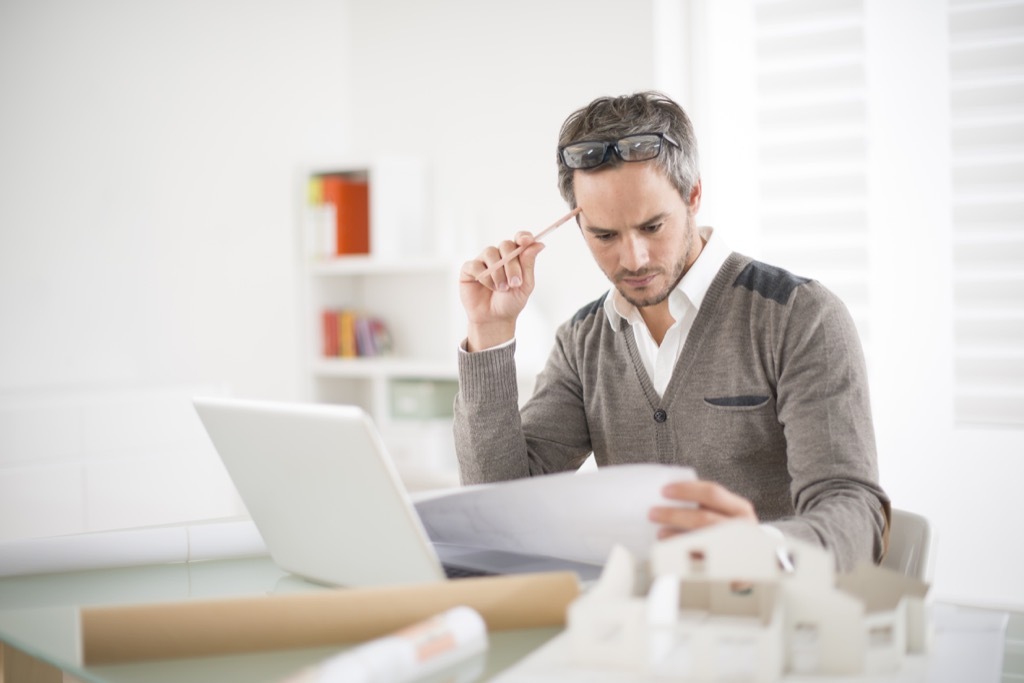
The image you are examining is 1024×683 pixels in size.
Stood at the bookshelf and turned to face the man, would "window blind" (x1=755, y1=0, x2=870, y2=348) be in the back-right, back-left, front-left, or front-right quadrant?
front-left

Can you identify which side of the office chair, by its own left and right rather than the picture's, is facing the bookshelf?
right

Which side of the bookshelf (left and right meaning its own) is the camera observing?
front

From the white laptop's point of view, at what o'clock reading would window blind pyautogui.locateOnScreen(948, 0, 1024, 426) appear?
The window blind is roughly at 12 o'clock from the white laptop.

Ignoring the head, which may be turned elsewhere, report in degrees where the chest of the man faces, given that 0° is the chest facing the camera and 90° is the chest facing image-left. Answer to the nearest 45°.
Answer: approximately 45°

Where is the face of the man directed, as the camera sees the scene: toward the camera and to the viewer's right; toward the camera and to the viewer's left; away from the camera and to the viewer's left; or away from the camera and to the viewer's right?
toward the camera and to the viewer's left

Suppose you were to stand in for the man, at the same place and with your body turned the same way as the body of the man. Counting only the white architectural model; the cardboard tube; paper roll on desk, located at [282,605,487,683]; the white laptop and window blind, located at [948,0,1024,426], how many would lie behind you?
1

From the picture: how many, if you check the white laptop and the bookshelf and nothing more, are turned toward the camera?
1

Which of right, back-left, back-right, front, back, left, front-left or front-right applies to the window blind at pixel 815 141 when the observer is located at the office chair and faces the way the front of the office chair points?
back-right

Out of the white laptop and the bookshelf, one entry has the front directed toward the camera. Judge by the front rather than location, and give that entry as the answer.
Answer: the bookshelf

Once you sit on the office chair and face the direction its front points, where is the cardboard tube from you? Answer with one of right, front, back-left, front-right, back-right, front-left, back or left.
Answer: front

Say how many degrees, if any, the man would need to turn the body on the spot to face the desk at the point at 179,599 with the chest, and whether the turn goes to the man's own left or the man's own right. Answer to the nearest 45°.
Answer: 0° — they already face it

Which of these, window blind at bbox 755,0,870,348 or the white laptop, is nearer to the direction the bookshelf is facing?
the white laptop

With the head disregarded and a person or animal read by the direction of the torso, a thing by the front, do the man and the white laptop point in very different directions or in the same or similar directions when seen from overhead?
very different directions

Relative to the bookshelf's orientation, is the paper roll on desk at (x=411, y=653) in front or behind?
in front
